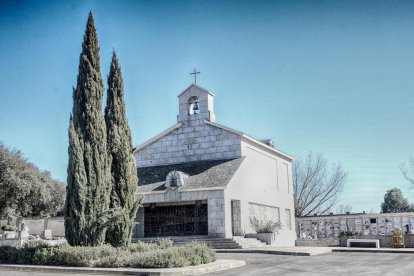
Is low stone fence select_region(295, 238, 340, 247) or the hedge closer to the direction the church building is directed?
the hedge

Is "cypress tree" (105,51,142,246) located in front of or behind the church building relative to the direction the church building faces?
in front

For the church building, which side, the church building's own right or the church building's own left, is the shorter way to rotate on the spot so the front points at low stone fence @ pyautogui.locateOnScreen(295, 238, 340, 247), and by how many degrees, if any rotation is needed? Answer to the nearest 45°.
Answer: approximately 135° to the church building's own left

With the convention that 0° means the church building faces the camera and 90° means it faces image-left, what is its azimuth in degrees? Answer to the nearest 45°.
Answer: approximately 45°

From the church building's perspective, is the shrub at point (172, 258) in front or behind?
in front

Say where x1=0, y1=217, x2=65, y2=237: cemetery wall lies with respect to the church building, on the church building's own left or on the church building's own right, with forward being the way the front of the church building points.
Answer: on the church building's own right

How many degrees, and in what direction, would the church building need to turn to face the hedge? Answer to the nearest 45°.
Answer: approximately 45° to its left

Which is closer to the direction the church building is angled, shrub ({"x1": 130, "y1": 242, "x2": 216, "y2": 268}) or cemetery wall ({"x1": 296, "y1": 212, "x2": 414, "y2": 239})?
the shrub
